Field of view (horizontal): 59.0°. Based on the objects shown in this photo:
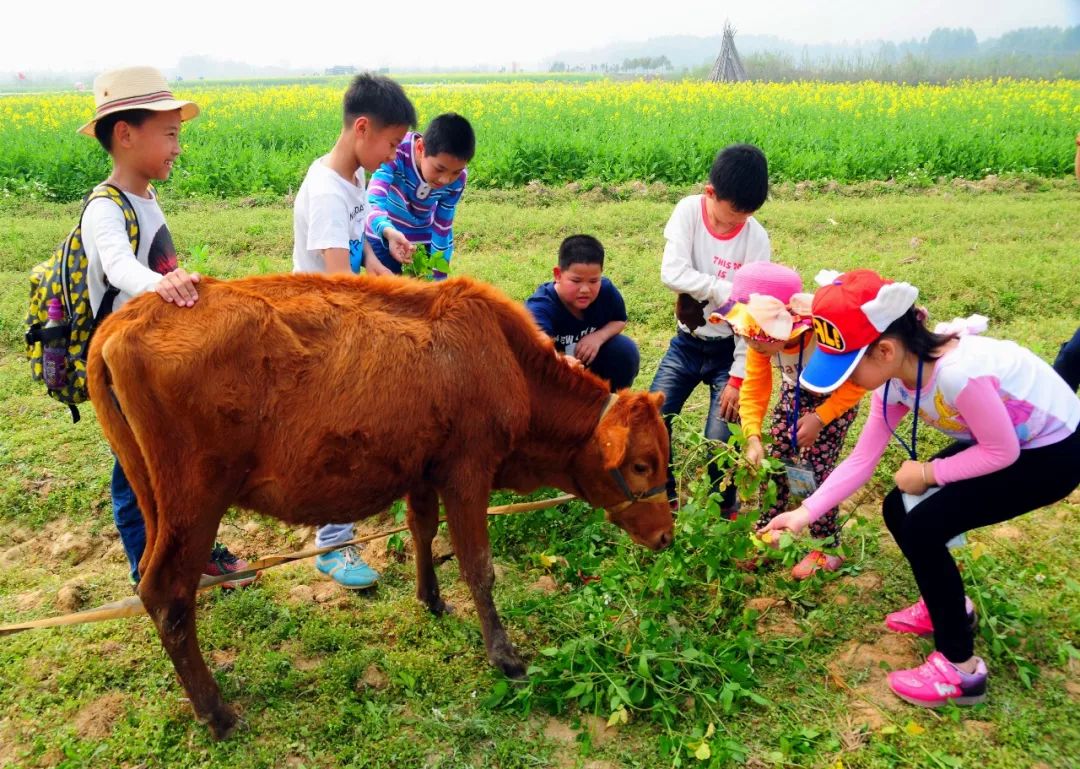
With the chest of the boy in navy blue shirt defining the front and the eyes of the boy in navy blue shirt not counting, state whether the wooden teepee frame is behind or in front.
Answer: behind

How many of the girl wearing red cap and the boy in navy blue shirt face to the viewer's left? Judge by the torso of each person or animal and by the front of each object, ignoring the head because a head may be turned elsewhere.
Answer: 1

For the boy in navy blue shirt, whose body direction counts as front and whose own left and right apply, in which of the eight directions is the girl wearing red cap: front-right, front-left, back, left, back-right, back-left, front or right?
front-left

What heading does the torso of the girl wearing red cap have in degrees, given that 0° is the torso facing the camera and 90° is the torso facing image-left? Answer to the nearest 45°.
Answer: approximately 90°

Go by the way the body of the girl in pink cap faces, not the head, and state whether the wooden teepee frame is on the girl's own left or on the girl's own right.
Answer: on the girl's own right

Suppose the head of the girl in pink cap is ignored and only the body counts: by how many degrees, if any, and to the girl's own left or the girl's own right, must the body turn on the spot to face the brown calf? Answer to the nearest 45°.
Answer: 0° — they already face it

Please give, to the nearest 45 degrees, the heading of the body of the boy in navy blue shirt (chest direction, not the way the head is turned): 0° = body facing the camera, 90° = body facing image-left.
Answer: approximately 0°

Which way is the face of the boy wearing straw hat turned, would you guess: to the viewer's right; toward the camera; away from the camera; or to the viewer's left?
to the viewer's right

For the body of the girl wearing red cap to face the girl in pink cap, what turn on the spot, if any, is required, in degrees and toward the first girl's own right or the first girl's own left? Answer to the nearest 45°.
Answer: approximately 45° to the first girl's own right

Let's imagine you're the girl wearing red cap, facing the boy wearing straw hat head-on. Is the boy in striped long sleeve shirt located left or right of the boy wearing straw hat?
right

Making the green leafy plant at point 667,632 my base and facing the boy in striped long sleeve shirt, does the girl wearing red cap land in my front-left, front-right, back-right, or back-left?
back-right
